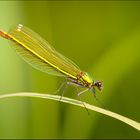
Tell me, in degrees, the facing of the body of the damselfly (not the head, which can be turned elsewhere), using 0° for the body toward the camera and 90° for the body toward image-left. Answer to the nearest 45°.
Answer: approximately 270°
